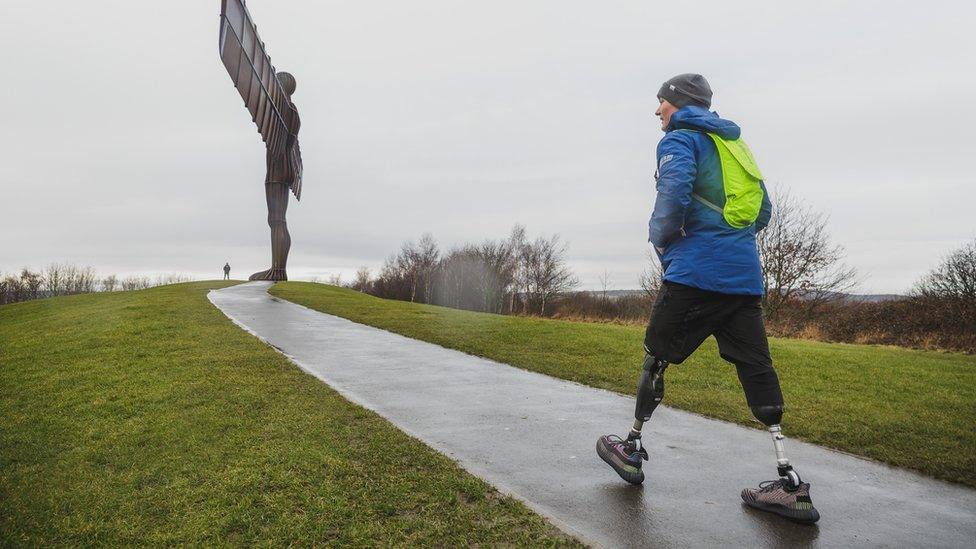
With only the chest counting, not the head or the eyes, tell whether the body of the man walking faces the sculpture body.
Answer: yes

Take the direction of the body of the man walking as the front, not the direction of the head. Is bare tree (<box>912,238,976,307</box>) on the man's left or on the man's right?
on the man's right

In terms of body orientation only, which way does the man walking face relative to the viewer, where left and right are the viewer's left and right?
facing away from the viewer and to the left of the viewer

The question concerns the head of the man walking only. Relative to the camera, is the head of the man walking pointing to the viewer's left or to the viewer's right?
to the viewer's left

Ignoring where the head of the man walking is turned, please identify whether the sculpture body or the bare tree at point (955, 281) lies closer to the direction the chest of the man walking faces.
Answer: the sculpture body
